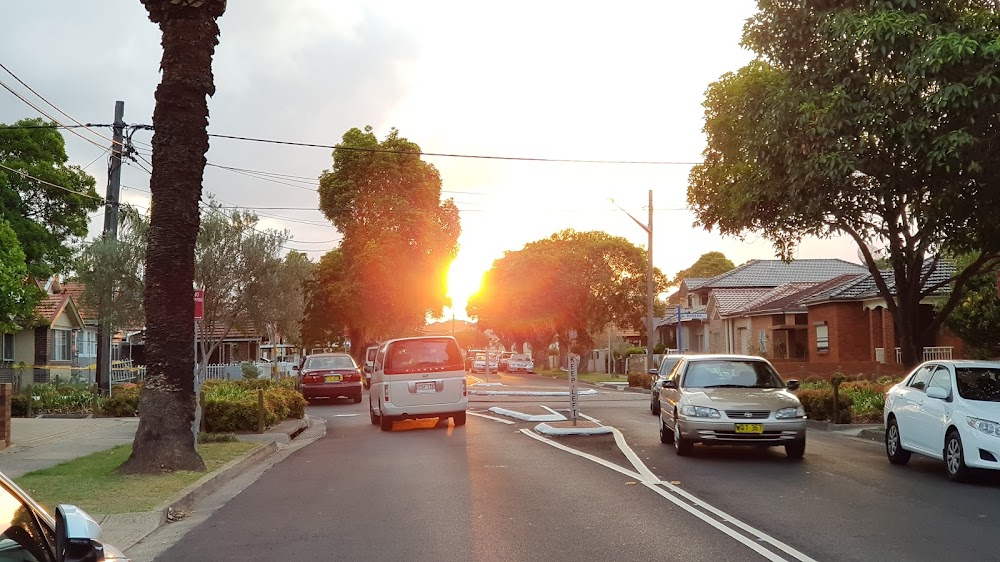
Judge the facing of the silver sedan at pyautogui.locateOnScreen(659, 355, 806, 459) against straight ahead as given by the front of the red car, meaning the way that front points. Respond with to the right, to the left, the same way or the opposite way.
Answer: the opposite way

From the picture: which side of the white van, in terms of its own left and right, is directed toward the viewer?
back

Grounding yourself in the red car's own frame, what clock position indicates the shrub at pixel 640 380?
The shrub is roughly at 2 o'clock from the red car.

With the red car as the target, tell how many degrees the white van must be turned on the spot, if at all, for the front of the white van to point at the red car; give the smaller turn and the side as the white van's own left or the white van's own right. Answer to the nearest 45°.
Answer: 0° — it already faces it

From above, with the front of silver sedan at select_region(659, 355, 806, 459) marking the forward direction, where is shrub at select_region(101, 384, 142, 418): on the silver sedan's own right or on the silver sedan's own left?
on the silver sedan's own right

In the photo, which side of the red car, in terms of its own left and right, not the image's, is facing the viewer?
back

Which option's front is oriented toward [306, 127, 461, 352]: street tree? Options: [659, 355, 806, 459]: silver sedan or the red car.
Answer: the red car

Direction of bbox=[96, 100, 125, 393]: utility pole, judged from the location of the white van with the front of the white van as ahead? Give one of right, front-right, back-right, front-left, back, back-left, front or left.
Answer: front-left

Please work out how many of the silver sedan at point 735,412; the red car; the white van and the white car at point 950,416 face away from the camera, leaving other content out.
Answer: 2

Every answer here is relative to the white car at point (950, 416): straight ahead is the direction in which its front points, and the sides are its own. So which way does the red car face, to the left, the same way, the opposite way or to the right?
the opposite way

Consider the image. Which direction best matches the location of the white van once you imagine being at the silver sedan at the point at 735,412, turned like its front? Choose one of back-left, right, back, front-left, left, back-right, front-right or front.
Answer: back-right

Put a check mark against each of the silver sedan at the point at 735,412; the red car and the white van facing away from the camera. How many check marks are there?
2
